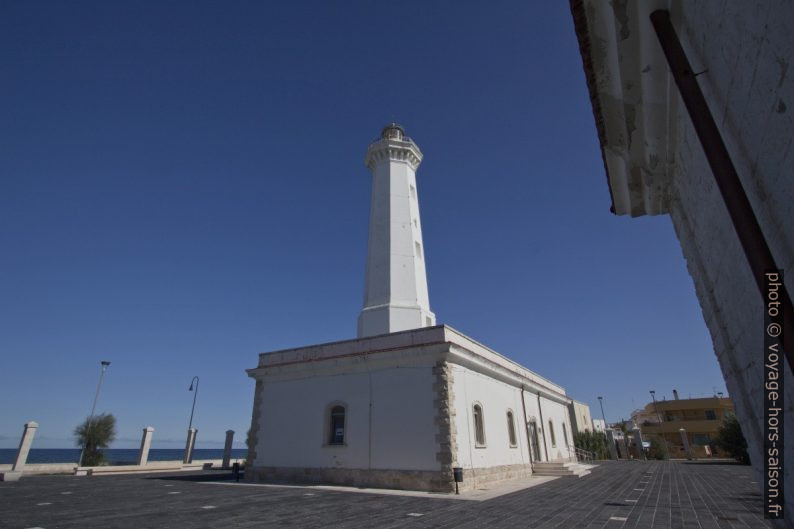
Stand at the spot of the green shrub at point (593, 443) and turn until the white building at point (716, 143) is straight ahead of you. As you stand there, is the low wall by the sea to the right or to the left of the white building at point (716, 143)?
right

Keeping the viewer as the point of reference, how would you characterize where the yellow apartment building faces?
facing the viewer

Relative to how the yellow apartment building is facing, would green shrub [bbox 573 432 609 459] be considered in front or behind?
in front

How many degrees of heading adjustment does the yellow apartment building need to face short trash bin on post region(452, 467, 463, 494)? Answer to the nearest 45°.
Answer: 0° — it already faces it

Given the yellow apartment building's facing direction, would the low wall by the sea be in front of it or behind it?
in front

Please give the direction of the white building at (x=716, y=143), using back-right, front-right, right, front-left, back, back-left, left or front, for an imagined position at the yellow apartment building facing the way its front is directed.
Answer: front

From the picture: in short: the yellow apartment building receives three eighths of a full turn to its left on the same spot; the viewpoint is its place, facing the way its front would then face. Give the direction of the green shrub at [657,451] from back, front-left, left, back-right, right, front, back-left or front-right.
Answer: back-right

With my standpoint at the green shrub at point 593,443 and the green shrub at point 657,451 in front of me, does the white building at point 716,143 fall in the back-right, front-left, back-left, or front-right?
back-right

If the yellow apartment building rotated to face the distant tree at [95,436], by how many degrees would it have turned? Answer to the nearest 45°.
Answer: approximately 45° to its right
